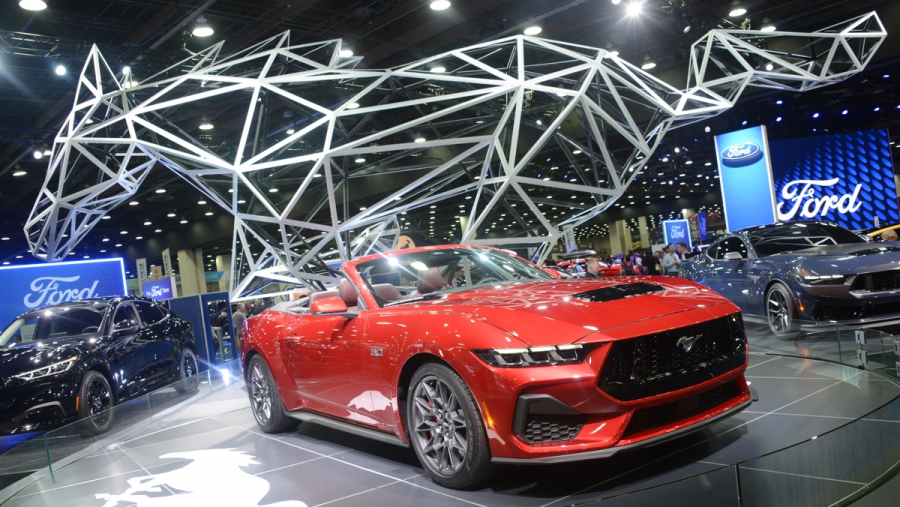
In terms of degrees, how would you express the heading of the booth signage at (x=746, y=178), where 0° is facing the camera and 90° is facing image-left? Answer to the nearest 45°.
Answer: approximately 0°

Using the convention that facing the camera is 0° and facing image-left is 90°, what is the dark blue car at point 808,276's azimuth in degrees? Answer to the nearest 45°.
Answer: approximately 315°

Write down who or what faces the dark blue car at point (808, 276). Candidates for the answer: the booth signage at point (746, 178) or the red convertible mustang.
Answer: the booth signage

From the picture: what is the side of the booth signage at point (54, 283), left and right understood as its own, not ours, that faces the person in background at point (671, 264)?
left

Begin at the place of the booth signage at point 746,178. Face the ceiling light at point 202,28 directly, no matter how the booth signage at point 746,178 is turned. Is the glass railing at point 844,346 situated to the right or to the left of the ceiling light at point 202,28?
left

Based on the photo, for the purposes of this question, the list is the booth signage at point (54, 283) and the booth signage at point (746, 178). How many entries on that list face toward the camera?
2

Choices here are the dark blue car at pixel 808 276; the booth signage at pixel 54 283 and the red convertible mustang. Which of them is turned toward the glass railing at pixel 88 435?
the booth signage

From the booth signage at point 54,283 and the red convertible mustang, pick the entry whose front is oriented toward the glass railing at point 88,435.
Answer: the booth signage

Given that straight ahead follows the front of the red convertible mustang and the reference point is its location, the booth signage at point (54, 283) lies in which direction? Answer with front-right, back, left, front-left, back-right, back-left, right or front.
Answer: back

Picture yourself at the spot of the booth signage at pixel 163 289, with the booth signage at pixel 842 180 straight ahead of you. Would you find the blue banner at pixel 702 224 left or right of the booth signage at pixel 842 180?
left

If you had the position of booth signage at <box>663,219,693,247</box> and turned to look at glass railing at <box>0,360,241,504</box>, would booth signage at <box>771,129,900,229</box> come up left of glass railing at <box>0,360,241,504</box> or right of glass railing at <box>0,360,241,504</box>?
left
